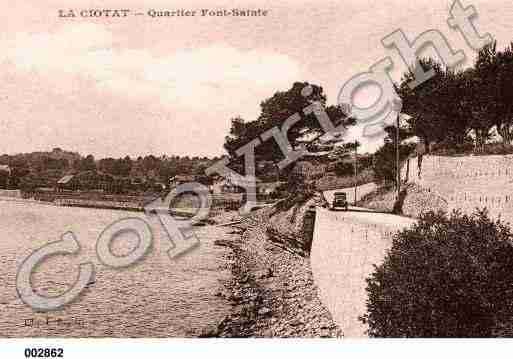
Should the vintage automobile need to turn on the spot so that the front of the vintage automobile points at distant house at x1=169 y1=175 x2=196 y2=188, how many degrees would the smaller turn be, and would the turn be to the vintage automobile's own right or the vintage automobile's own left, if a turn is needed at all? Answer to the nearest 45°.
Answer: approximately 135° to the vintage automobile's own right

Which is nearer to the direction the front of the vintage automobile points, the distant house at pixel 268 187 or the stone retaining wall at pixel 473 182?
the stone retaining wall

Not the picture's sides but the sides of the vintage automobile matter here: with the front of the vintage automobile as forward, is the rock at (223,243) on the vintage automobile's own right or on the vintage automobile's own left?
on the vintage automobile's own right

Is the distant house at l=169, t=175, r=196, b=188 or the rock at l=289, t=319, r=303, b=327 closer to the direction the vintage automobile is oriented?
the rock

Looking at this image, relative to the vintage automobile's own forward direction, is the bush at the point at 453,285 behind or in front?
in front

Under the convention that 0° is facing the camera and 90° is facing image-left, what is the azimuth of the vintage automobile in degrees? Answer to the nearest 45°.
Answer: approximately 0°
